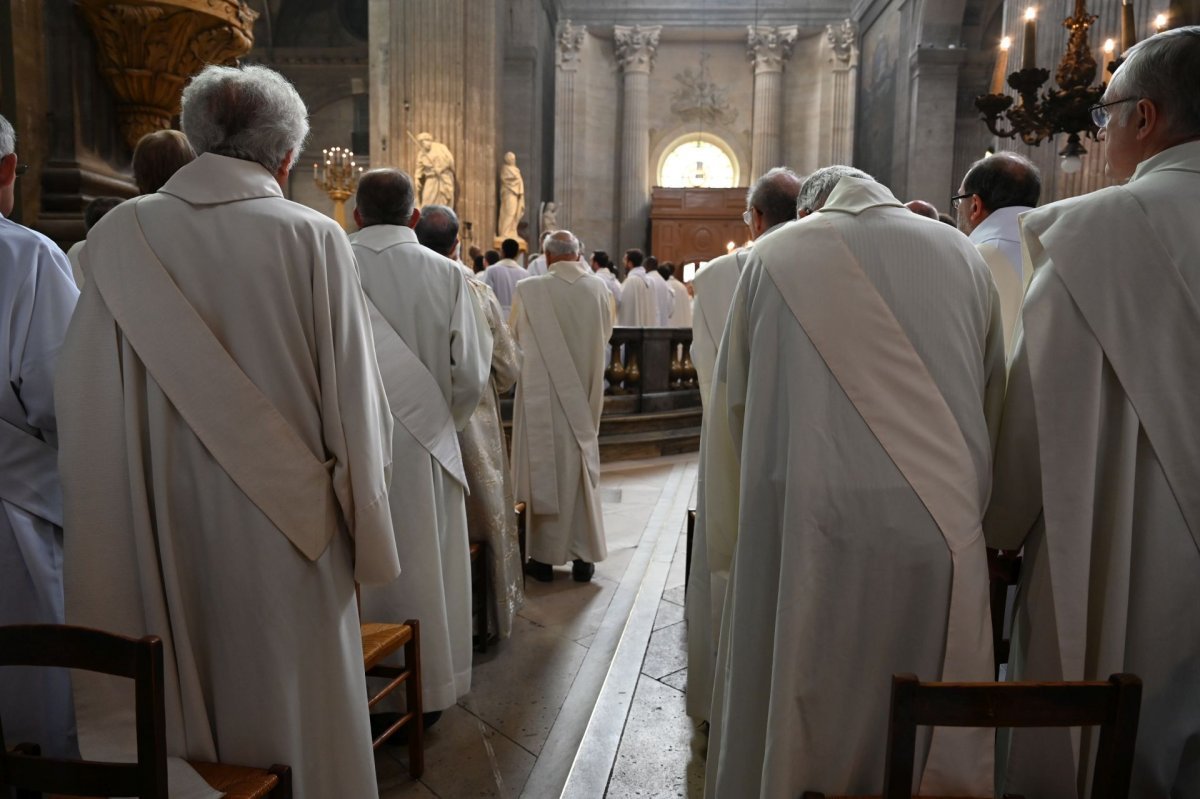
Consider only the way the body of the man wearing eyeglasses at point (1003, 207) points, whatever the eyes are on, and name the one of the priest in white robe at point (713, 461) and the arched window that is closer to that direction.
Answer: the arched window

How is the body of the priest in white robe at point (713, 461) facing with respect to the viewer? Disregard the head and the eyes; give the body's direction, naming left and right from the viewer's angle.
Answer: facing away from the viewer

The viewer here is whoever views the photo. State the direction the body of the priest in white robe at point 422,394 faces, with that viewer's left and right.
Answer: facing away from the viewer

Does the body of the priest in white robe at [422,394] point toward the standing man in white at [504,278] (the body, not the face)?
yes

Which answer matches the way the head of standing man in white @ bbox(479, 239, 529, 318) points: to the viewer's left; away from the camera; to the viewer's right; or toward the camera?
away from the camera

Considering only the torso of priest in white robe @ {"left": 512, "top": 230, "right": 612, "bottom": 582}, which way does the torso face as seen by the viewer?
away from the camera

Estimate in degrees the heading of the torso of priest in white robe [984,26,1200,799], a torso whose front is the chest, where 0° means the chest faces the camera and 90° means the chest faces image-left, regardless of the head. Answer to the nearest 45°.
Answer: approximately 135°

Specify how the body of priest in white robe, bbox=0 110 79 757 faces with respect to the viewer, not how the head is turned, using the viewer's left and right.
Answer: facing away from the viewer

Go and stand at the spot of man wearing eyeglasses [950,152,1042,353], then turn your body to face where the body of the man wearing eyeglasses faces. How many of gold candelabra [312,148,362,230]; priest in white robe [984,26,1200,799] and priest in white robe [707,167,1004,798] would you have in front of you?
1

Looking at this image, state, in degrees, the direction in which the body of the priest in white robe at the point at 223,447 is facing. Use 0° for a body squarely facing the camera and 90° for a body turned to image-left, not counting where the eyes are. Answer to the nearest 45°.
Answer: approximately 180°

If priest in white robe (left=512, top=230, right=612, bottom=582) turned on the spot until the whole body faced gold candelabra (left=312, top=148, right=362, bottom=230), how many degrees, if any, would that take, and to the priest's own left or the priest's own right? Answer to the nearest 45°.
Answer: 0° — they already face it

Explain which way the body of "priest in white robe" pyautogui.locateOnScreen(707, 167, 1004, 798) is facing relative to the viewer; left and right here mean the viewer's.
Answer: facing away from the viewer

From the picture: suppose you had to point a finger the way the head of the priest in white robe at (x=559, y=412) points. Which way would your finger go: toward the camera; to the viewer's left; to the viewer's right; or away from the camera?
away from the camera

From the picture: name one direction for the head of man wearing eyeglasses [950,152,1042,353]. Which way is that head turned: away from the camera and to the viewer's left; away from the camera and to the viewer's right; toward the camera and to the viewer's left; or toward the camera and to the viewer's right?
away from the camera and to the viewer's left

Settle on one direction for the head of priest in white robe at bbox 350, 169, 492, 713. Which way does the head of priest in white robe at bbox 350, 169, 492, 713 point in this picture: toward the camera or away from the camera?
away from the camera
